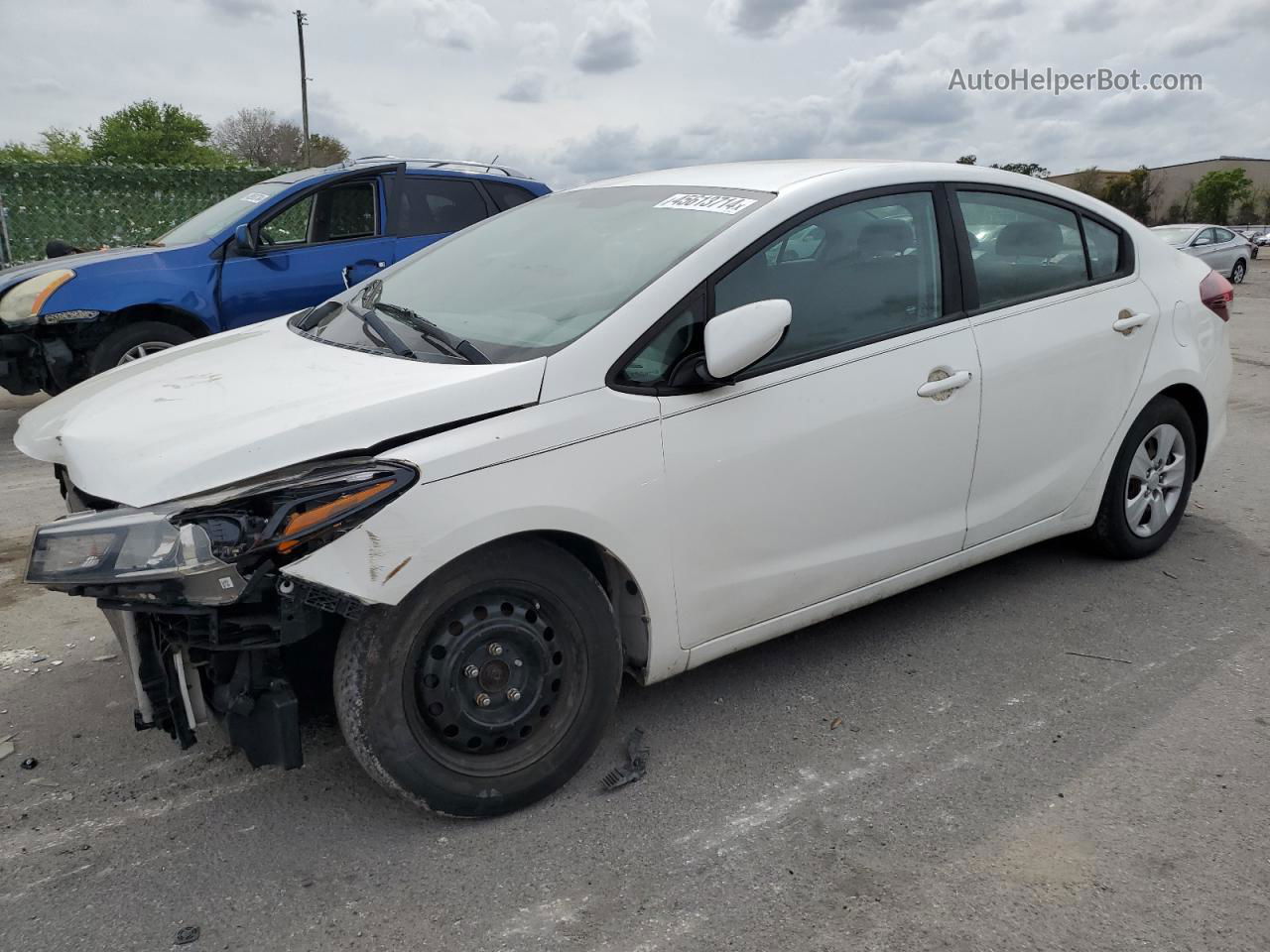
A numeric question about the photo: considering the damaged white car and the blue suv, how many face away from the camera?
0

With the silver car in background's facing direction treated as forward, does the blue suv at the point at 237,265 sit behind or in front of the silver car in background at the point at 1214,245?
in front

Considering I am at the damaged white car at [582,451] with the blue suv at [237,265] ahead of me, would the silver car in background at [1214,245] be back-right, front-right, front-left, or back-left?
front-right

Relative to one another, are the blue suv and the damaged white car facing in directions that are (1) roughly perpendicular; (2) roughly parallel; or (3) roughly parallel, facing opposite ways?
roughly parallel

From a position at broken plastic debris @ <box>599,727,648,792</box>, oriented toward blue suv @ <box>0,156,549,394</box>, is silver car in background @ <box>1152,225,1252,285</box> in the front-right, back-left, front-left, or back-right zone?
front-right

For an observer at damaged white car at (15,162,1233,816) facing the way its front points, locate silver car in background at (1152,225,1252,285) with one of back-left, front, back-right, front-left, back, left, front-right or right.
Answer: back

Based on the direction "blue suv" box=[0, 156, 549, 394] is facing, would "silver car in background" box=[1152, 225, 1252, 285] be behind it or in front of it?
behind

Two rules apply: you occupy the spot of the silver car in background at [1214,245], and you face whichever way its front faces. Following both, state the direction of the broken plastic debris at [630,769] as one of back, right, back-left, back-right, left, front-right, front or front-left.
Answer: front-left

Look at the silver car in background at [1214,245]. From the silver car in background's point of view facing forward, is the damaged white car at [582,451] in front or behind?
in front

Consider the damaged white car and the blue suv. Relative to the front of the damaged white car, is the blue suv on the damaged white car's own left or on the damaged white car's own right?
on the damaged white car's own right

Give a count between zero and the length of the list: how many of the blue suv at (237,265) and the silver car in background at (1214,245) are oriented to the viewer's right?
0

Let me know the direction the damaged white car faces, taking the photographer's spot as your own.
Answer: facing the viewer and to the left of the viewer

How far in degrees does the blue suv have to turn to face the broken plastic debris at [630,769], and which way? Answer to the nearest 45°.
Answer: approximately 45° to its left

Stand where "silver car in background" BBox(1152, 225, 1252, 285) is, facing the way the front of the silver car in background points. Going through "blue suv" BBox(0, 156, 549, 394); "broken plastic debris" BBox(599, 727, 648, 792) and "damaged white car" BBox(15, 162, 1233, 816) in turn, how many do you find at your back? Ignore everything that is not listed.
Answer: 0

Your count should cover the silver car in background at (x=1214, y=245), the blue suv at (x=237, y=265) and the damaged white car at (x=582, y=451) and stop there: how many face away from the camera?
0

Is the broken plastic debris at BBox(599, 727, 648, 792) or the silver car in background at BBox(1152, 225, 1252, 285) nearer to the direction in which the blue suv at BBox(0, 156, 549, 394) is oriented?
the broken plastic debris
